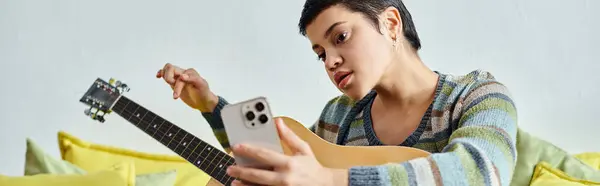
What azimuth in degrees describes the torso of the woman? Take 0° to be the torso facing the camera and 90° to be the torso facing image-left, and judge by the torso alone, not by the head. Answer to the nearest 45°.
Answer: approximately 45°

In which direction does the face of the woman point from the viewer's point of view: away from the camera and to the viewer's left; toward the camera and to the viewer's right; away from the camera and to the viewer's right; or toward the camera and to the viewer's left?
toward the camera and to the viewer's left

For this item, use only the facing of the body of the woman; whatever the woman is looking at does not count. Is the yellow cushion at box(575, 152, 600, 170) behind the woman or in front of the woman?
behind
